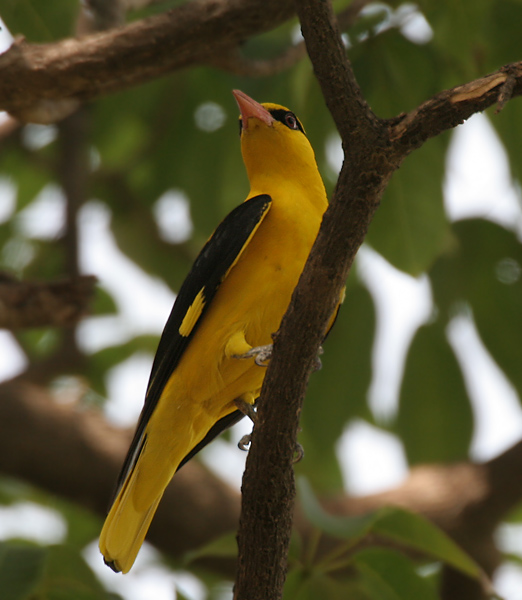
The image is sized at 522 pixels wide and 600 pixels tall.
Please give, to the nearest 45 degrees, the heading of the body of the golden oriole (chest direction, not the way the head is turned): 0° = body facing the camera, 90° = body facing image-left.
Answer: approximately 315°

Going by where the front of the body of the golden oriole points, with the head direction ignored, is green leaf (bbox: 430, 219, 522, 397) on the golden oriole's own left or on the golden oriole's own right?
on the golden oriole's own left

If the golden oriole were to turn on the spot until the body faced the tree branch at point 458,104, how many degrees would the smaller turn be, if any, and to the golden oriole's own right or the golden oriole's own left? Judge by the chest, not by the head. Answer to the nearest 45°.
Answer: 0° — it already faces it

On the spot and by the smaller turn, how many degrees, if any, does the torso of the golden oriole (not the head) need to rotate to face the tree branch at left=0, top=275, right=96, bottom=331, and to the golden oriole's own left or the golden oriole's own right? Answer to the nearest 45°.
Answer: approximately 180°

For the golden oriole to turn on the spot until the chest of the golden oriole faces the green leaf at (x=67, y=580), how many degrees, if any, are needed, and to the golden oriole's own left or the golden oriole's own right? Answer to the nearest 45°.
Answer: approximately 180°

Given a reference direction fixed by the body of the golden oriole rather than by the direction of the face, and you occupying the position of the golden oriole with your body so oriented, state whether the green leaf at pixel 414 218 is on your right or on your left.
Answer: on your left
